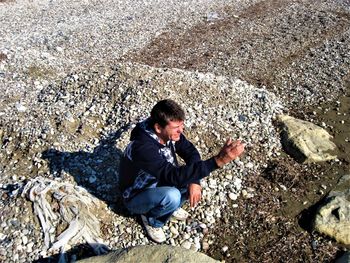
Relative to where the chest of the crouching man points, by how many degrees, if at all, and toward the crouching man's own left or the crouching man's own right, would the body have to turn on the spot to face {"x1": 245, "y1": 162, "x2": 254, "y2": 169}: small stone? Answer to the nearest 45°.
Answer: approximately 90° to the crouching man's own left

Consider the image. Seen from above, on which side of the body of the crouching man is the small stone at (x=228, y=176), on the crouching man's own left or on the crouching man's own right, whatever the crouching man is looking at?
on the crouching man's own left

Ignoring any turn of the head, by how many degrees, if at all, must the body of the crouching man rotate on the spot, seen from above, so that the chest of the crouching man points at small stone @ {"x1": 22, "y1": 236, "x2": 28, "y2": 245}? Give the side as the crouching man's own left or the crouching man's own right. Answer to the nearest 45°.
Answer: approximately 135° to the crouching man's own right

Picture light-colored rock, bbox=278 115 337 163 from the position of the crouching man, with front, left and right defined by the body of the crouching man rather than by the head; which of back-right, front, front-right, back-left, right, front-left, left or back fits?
left

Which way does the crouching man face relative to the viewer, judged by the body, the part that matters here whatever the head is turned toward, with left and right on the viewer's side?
facing the viewer and to the right of the viewer
